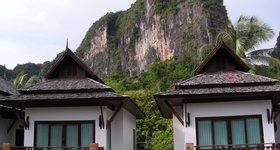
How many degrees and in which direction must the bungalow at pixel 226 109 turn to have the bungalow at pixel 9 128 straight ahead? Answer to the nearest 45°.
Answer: approximately 90° to its right

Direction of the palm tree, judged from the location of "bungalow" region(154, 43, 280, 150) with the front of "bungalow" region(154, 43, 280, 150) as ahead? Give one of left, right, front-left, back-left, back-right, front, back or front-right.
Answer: back

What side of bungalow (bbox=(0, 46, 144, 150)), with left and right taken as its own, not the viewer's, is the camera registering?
front

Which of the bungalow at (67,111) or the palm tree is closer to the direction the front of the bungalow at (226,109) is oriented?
the bungalow

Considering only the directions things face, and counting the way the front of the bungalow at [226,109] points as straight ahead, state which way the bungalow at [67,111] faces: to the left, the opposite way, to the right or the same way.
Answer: the same way

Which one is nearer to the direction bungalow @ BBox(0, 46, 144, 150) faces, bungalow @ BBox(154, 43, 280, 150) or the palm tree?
the bungalow

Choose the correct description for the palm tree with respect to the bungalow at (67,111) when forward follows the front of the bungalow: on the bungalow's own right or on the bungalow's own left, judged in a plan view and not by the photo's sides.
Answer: on the bungalow's own left

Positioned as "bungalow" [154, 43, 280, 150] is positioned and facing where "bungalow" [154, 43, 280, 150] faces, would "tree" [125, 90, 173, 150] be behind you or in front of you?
behind

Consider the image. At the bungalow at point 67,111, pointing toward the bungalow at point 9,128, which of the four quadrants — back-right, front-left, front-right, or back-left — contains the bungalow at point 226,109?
back-right

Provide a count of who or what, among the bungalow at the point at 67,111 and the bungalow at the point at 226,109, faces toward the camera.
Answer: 2

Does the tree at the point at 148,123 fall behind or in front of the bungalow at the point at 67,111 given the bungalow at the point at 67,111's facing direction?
behind

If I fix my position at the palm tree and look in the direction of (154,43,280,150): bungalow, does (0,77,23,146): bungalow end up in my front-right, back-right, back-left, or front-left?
front-right

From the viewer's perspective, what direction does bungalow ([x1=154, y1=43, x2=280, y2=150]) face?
toward the camera

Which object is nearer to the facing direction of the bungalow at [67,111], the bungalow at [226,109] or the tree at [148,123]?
the bungalow
